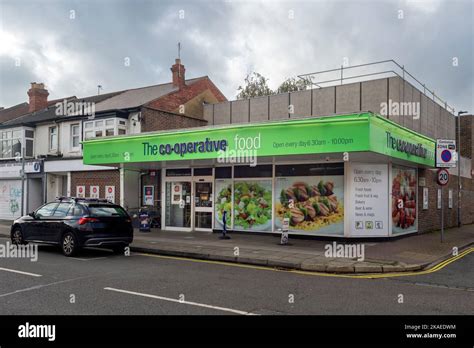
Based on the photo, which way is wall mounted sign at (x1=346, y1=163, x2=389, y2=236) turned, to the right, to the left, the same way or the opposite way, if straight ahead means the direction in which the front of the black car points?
to the left

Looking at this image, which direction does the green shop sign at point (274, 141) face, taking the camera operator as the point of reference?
facing the viewer and to the left of the viewer

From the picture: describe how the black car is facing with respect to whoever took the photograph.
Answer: facing away from the viewer and to the left of the viewer

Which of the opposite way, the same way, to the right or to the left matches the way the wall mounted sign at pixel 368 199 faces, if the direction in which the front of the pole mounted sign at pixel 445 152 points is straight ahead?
the same way

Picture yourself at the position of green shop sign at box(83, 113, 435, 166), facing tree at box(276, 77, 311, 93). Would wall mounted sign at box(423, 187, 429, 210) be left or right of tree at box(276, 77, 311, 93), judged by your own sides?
right

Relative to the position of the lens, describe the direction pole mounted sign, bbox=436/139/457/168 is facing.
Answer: facing the viewer

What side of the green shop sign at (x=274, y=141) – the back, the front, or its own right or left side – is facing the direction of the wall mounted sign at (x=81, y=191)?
right

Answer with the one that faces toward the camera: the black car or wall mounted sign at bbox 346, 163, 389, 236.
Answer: the wall mounted sign

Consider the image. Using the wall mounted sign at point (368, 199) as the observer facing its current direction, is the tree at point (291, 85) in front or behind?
behind

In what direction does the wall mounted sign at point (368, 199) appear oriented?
toward the camera

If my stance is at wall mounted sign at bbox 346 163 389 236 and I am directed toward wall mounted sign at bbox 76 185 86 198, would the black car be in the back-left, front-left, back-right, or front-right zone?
front-left

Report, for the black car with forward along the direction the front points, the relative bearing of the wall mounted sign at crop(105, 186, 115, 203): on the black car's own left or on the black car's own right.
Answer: on the black car's own right

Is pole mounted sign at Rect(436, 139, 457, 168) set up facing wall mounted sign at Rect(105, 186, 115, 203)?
no

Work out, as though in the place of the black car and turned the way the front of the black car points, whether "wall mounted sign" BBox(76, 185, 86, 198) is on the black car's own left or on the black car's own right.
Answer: on the black car's own right

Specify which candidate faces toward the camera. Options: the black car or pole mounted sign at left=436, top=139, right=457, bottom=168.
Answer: the pole mounted sign

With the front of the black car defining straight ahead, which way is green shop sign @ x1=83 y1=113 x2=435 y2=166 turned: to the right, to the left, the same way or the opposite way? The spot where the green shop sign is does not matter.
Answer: to the left

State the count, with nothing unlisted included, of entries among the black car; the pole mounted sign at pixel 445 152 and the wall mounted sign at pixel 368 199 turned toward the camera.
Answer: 2

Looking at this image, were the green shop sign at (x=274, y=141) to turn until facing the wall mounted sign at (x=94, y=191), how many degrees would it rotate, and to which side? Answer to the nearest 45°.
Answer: approximately 90° to its right
